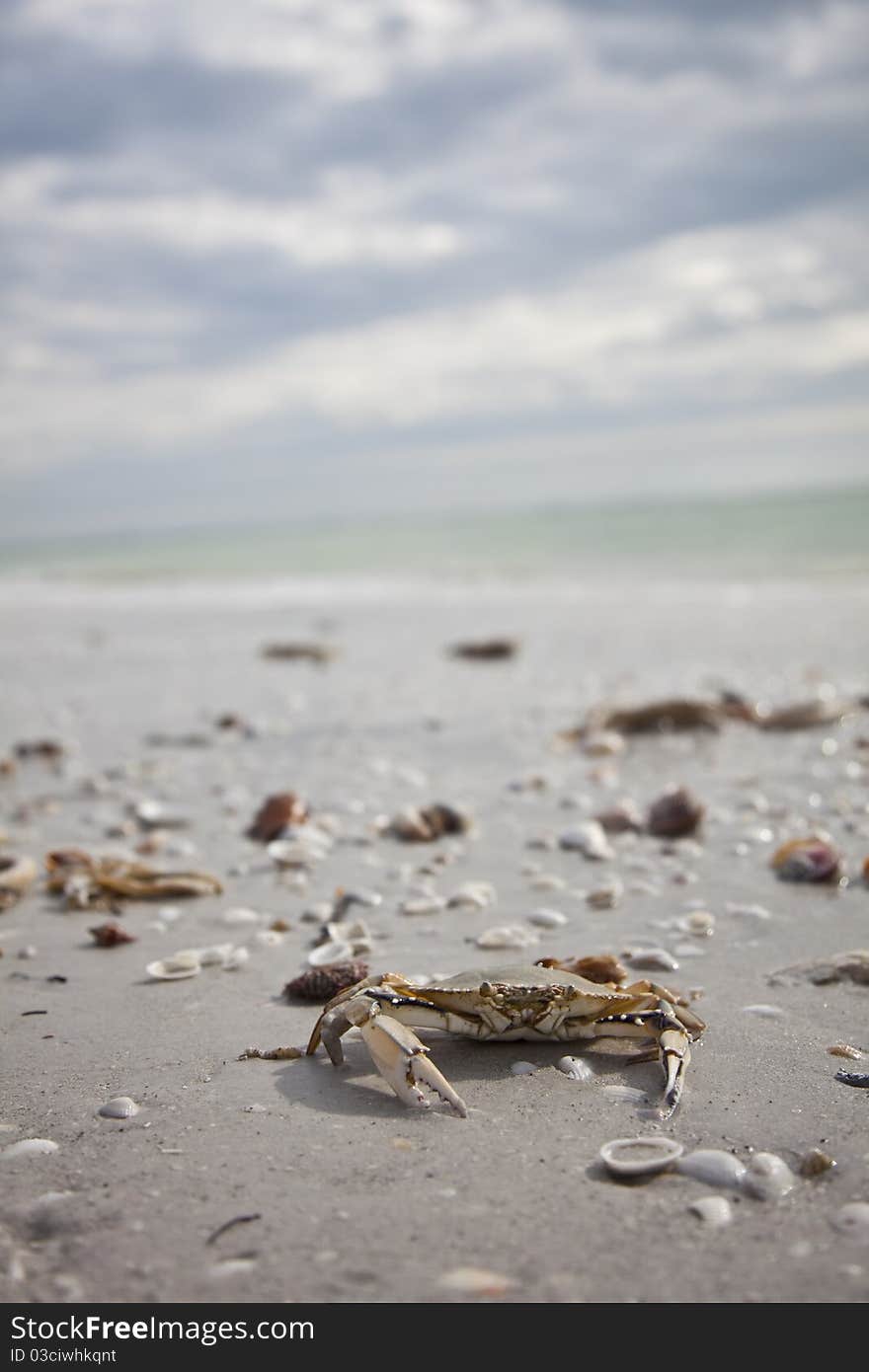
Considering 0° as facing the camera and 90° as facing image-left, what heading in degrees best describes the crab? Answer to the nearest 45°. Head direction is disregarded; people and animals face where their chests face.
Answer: approximately 0°

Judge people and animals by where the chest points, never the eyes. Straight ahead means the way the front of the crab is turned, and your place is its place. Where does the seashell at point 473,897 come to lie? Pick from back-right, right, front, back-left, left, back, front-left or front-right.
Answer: back

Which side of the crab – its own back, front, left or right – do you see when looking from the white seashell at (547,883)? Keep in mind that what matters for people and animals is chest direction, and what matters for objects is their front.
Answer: back

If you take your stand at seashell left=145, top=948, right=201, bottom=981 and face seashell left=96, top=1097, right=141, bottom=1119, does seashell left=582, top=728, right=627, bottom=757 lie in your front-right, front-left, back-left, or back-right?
back-left

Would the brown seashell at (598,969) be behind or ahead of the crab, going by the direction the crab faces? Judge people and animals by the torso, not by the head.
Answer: behind

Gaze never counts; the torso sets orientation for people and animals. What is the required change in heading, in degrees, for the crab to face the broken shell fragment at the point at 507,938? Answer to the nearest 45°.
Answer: approximately 180°

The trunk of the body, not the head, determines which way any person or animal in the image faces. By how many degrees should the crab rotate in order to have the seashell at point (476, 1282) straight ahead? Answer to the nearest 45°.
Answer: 0° — it already faces it

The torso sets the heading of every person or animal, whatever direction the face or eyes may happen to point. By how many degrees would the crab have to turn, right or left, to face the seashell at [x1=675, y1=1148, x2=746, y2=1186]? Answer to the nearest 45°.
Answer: approximately 45° to its left
